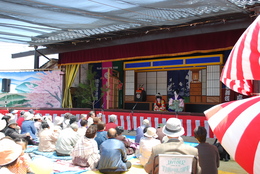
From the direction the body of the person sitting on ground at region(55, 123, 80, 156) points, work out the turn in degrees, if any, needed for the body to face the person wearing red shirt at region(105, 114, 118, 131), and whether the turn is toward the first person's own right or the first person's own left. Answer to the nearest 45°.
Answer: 0° — they already face them

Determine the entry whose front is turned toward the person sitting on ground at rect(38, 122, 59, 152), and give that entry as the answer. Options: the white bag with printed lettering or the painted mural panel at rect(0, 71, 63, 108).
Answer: the painted mural panel

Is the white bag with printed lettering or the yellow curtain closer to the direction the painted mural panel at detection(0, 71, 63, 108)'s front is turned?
the white bag with printed lettering

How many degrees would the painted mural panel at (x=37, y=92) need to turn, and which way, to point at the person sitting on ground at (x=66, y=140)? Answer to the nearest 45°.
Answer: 0° — it already faces them

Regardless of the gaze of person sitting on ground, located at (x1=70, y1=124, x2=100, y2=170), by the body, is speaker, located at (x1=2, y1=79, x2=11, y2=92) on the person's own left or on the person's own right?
on the person's own left

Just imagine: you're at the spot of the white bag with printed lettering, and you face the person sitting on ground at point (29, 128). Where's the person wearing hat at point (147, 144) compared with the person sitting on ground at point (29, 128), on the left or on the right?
right

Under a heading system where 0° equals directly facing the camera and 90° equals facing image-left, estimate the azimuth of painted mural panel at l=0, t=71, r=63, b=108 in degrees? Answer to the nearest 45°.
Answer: approximately 0°

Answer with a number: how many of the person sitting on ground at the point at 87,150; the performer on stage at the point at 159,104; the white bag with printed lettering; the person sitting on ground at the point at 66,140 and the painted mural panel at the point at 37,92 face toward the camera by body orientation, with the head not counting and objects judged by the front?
3

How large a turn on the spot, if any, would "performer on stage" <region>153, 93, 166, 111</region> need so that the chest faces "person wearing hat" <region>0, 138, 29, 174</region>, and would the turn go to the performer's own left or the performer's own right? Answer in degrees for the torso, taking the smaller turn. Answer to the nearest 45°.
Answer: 0° — they already face them

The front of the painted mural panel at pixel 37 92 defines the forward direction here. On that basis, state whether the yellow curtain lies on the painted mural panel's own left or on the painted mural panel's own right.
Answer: on the painted mural panel's own left

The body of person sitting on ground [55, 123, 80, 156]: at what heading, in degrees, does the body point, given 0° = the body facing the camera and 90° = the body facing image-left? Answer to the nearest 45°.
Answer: approximately 225°
